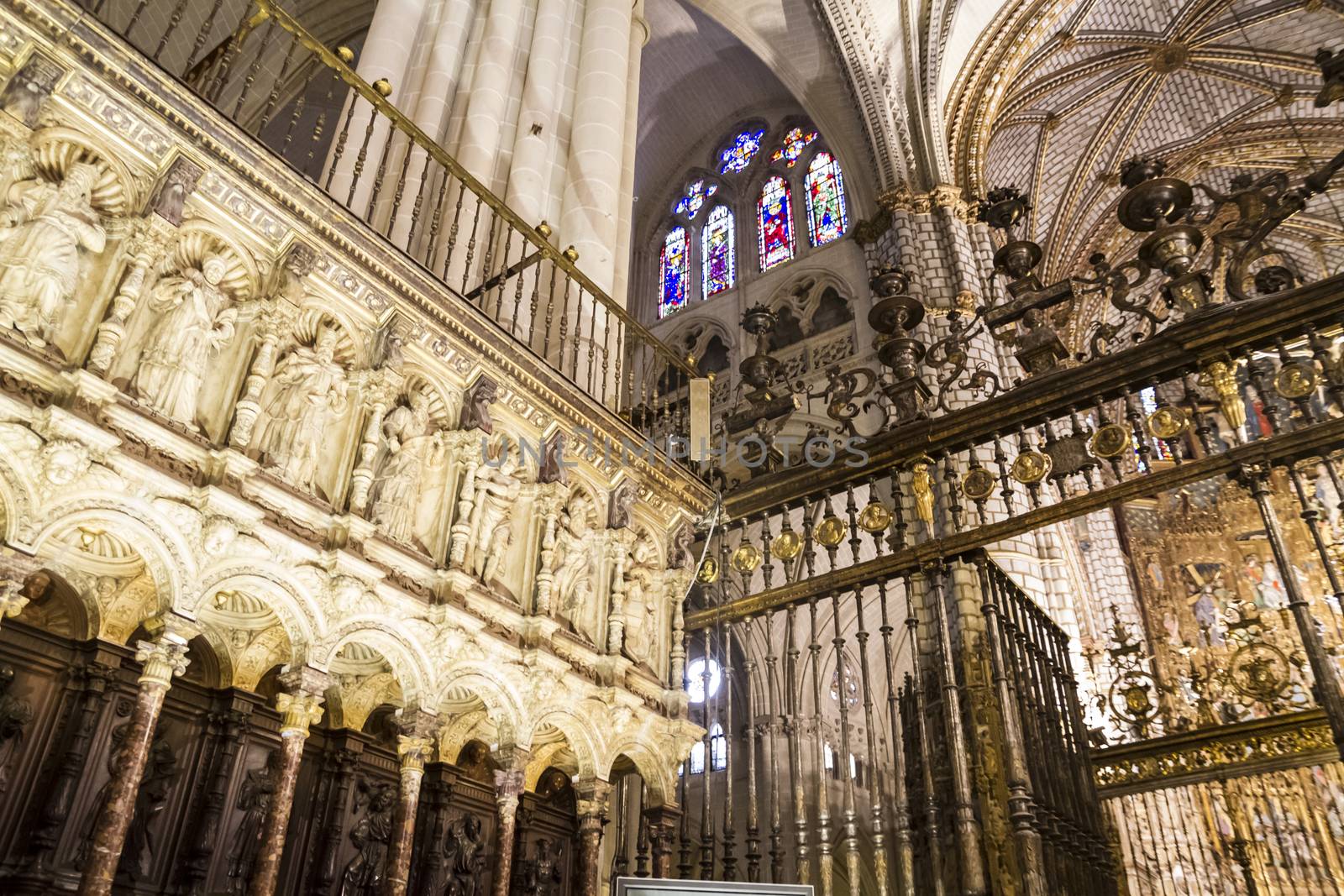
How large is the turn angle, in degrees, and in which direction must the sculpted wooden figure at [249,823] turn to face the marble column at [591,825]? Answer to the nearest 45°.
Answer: approximately 45° to its left

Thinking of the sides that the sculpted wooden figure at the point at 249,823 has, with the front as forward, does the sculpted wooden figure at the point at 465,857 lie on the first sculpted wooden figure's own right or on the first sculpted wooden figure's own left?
on the first sculpted wooden figure's own left

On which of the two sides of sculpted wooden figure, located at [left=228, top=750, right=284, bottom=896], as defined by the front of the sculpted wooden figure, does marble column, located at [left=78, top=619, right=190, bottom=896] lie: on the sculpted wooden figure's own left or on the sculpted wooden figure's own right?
on the sculpted wooden figure's own right

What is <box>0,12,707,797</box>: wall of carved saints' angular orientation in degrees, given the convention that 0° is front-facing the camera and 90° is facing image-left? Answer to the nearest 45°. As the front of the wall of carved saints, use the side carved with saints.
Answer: approximately 315°
